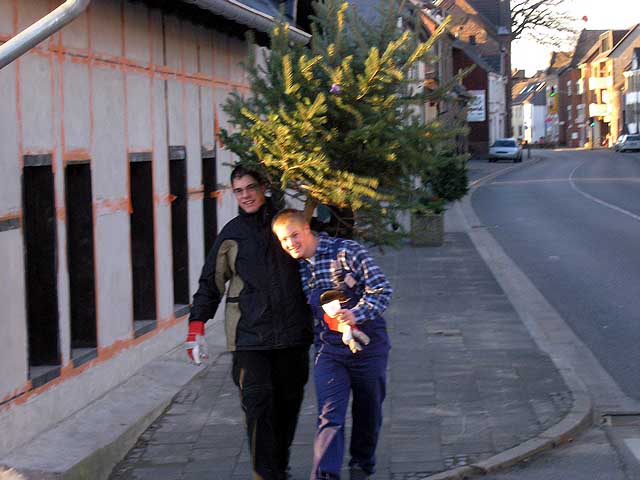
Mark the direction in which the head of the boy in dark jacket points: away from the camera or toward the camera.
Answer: toward the camera

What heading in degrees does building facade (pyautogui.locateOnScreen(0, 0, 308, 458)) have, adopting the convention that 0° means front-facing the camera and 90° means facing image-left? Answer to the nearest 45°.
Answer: approximately 315°

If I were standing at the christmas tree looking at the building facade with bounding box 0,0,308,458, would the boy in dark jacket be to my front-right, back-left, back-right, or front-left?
front-left

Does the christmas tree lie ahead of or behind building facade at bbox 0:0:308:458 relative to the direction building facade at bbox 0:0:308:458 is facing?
ahead

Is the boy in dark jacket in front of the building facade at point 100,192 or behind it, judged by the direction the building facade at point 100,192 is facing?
in front
